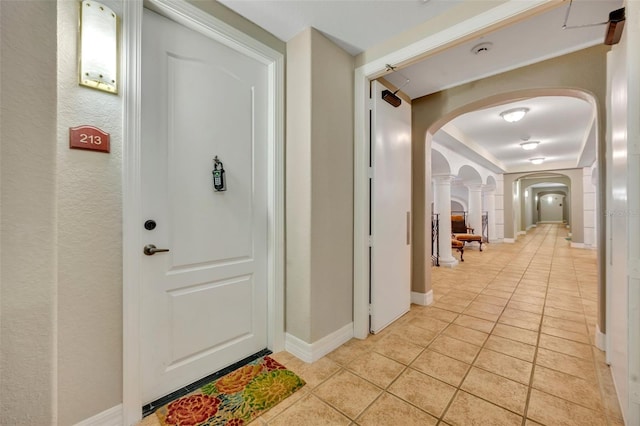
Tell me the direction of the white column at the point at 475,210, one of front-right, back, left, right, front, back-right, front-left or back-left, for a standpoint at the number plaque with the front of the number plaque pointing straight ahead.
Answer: left

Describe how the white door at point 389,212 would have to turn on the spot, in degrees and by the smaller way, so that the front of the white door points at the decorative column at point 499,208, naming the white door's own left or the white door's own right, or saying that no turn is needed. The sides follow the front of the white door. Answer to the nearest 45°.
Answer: approximately 90° to the white door's own left

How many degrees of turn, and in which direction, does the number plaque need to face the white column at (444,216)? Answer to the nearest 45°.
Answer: approximately 90° to its left

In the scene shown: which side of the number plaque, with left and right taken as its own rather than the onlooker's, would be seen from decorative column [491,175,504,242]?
left

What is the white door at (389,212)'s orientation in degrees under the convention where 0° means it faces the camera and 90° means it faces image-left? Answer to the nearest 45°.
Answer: approximately 315°

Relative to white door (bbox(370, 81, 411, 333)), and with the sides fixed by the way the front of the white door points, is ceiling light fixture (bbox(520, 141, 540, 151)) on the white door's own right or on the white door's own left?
on the white door's own left

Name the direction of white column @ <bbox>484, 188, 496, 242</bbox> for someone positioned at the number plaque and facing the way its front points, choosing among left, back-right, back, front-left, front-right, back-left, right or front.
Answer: left
